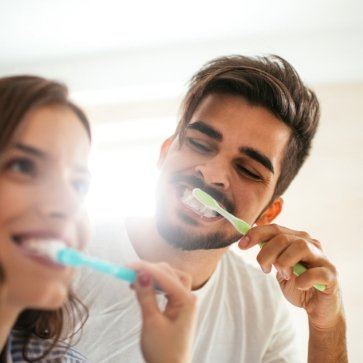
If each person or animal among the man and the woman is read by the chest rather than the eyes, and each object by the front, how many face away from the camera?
0

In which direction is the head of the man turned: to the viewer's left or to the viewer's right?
to the viewer's left

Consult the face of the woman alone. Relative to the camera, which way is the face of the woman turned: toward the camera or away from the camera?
toward the camera

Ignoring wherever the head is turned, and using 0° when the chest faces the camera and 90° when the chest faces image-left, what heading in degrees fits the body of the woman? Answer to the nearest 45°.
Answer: approximately 315°

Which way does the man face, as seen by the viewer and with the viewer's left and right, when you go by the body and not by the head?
facing the viewer
